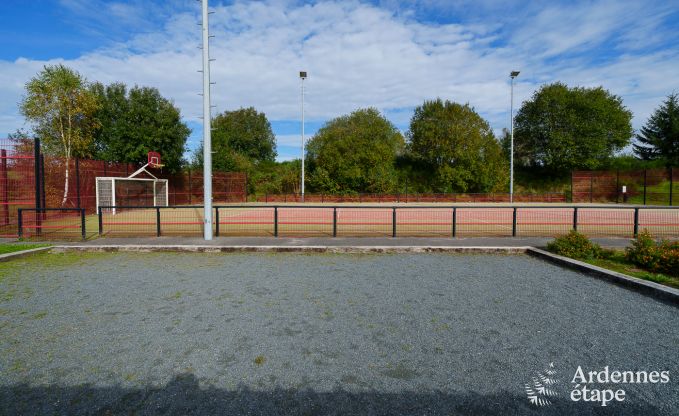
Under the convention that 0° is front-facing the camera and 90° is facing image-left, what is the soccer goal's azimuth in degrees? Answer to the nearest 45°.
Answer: approximately 315°

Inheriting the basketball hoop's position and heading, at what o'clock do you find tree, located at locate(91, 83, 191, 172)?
The tree is roughly at 7 o'clock from the basketball hoop.

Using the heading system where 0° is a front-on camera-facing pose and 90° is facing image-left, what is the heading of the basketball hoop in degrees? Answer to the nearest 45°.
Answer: approximately 315°

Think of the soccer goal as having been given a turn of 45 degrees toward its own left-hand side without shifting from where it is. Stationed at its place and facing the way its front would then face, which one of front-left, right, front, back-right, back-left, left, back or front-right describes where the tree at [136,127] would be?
left

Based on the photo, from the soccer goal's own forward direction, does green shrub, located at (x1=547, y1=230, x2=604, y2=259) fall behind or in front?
in front
